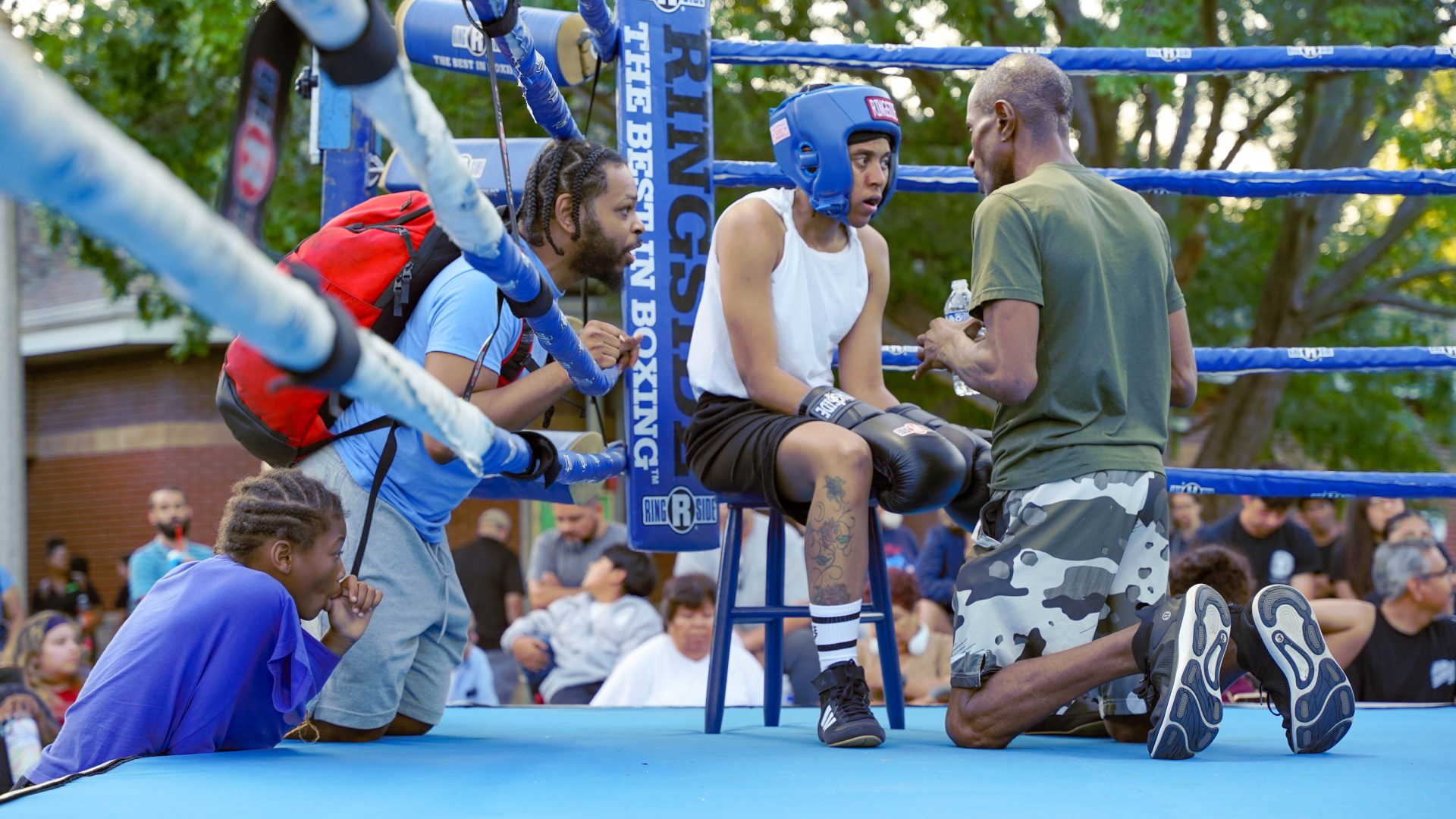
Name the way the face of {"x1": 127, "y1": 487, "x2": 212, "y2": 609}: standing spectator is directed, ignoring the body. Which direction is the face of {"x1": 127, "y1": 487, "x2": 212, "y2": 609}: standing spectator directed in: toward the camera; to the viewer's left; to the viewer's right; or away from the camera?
toward the camera

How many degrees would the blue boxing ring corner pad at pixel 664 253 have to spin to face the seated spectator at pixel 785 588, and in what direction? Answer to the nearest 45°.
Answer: approximately 180°

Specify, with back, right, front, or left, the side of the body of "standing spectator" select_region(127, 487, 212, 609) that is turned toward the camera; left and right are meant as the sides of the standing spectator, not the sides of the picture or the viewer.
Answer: front

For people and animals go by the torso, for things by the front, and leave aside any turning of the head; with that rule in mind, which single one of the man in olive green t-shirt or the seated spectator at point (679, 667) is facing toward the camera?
the seated spectator

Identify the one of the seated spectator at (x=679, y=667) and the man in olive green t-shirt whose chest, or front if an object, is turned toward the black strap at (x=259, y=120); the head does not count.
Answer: the seated spectator

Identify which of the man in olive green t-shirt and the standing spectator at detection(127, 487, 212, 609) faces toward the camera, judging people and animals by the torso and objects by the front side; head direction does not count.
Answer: the standing spectator

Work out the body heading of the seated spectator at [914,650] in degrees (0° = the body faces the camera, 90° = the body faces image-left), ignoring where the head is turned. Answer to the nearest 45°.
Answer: approximately 0°

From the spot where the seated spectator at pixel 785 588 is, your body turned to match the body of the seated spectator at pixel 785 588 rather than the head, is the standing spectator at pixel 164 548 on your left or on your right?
on your right

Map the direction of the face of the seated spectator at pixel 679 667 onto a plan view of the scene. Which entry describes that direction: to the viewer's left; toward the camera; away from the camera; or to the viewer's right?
toward the camera

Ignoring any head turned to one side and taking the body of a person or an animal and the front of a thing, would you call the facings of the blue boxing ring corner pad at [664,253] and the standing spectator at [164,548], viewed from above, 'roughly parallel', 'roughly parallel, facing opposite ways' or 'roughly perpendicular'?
roughly parallel

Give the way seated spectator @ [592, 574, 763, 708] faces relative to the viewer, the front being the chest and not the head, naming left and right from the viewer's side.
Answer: facing the viewer

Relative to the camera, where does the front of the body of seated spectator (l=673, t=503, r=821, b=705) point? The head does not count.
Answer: toward the camera

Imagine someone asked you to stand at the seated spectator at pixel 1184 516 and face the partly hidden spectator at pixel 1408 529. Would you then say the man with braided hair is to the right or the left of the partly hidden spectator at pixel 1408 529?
right

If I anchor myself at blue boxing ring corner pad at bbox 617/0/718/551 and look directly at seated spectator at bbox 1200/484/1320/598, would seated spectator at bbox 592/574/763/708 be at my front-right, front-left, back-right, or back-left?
front-left

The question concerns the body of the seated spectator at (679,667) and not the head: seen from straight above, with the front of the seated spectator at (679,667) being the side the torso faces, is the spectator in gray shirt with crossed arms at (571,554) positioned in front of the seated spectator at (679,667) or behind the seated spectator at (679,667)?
behind
